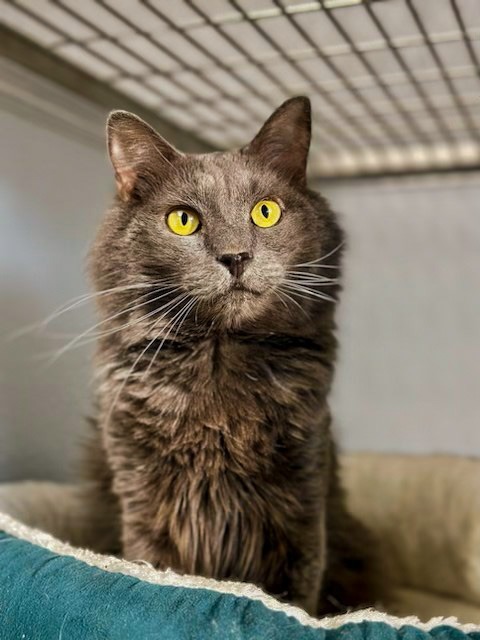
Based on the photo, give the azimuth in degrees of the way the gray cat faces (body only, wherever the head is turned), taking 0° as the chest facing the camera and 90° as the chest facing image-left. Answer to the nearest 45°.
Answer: approximately 0°
